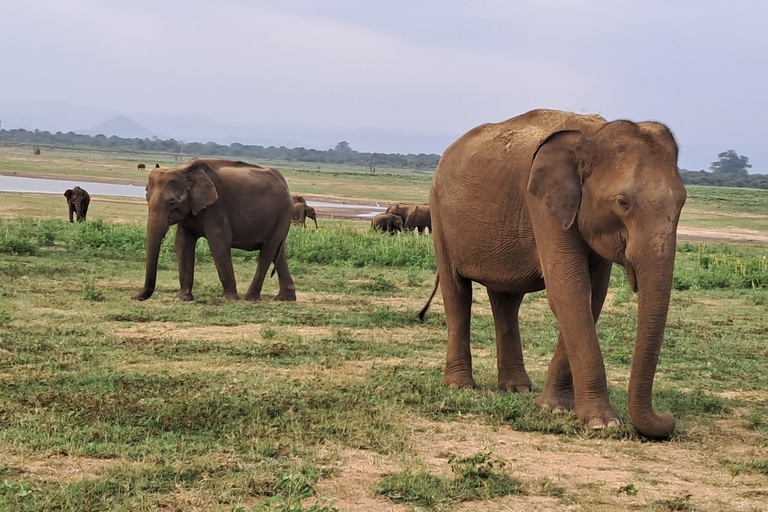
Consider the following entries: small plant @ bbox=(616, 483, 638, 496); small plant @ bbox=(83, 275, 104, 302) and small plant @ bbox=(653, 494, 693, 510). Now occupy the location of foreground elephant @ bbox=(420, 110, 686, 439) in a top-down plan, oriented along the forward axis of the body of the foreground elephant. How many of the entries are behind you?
1

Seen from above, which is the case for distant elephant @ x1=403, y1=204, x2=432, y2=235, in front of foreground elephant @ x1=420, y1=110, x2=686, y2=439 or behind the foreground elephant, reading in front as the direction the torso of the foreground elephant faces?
behind

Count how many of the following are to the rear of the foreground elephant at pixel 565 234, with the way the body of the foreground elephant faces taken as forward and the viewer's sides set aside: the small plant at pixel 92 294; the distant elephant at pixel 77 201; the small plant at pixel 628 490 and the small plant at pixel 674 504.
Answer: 2

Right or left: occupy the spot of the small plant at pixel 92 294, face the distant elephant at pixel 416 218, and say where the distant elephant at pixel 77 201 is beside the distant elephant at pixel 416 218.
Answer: left

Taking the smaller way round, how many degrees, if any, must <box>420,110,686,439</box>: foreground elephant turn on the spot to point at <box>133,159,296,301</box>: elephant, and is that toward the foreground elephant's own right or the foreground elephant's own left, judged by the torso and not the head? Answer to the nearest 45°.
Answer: approximately 180°

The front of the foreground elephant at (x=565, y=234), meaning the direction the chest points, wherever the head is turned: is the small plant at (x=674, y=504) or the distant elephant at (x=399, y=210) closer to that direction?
the small plant

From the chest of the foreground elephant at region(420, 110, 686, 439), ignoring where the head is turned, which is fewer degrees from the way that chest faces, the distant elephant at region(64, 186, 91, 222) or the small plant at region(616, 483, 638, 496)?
the small plant

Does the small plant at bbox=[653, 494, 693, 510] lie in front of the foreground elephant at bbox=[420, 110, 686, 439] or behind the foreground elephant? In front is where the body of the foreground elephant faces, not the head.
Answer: in front

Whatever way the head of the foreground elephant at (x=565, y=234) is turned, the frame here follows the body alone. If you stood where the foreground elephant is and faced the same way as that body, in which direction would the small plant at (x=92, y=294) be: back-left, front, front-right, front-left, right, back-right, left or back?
back

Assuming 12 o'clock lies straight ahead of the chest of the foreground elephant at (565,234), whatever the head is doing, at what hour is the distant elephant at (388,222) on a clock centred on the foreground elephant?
The distant elephant is roughly at 7 o'clock from the foreground elephant.

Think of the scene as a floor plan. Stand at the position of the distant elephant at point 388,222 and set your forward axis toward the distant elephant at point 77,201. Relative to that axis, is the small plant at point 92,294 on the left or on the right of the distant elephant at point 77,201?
left

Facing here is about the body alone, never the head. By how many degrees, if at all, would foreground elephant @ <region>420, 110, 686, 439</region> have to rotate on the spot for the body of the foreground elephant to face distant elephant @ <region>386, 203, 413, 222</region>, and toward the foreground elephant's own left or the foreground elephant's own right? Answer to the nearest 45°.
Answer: approximately 135° to the foreground elephant's own left

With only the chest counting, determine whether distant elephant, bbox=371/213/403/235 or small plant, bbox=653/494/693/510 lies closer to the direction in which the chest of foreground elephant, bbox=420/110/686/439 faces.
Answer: the small plant

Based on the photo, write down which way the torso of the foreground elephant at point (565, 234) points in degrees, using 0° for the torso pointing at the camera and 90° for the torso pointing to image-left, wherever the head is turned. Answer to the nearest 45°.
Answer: approximately 315°

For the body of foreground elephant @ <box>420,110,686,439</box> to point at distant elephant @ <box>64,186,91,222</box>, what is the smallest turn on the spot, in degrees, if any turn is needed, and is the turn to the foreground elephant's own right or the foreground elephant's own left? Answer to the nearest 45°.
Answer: approximately 180°
